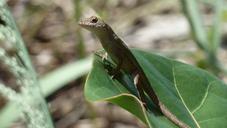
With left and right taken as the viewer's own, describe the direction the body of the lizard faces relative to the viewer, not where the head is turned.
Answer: facing to the left of the viewer
